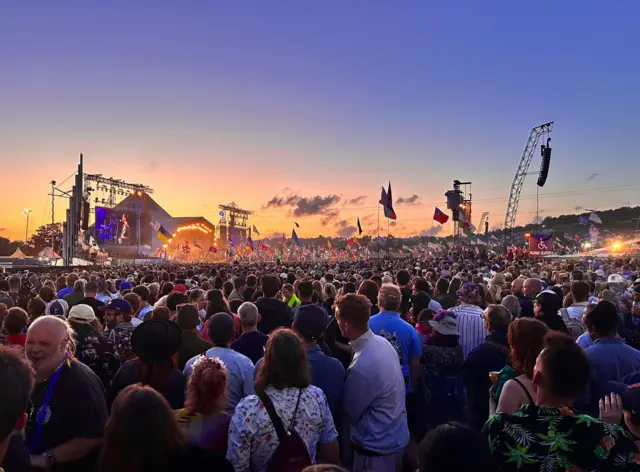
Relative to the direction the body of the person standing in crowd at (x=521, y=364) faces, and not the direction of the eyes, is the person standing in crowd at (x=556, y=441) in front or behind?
behind

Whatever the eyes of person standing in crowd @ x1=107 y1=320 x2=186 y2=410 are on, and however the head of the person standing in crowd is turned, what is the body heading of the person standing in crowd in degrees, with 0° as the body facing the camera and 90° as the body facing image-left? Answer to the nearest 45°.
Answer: approximately 180°

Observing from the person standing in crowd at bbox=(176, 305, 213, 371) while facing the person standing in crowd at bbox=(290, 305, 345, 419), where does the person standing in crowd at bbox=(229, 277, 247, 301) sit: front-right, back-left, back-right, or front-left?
back-left

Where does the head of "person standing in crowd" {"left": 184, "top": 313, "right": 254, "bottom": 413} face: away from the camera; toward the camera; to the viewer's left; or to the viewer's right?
away from the camera

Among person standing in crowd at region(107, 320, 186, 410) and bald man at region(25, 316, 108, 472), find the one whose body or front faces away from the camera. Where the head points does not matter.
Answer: the person standing in crowd

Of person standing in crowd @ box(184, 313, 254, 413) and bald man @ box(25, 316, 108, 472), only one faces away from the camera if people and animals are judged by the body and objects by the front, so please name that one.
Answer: the person standing in crowd

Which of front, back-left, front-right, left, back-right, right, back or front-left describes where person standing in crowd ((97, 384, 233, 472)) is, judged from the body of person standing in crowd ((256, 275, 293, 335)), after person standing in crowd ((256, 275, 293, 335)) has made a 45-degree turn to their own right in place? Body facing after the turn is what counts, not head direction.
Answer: back-right

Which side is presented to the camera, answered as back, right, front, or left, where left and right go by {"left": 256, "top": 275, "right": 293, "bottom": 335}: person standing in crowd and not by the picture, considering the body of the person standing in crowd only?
back

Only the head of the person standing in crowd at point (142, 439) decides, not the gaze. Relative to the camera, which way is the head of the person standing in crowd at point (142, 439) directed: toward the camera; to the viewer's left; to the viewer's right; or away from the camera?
away from the camera

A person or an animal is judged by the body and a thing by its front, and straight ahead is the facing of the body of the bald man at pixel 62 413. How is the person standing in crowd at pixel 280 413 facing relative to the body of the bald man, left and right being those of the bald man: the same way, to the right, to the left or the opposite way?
the opposite way

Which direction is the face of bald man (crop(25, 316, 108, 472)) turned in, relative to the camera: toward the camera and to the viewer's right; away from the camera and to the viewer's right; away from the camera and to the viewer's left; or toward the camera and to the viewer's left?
toward the camera and to the viewer's left

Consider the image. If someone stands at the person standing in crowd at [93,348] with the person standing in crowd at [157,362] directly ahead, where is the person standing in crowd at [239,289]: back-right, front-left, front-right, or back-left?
back-left

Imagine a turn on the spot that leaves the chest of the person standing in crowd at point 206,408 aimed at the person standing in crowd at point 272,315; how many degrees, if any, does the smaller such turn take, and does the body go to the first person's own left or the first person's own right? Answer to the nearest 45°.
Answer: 0° — they already face them

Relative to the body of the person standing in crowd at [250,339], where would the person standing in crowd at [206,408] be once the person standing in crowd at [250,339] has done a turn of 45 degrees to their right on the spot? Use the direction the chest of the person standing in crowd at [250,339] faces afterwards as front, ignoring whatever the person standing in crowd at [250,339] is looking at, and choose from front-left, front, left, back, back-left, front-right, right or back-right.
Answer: back-right

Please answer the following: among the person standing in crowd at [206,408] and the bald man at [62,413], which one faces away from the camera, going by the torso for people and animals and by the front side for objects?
the person standing in crowd
